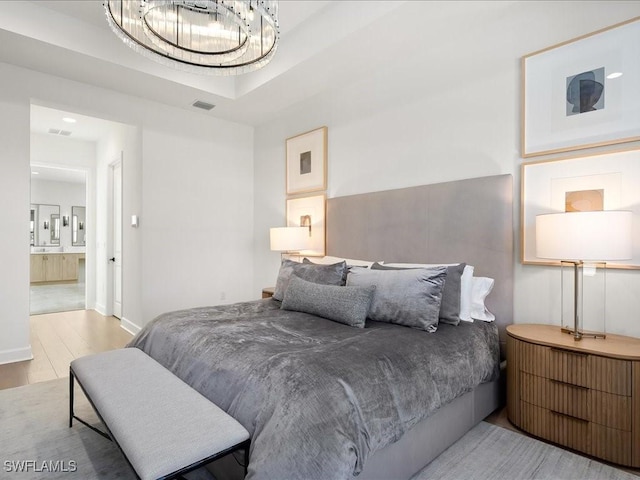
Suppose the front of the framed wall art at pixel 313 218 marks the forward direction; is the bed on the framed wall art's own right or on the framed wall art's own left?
on the framed wall art's own left

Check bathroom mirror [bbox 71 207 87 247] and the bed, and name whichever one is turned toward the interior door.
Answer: the bathroom mirror

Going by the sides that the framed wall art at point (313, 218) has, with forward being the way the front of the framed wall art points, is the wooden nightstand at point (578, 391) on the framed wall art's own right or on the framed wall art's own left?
on the framed wall art's own left

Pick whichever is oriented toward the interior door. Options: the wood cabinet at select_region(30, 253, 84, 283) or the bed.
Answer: the wood cabinet

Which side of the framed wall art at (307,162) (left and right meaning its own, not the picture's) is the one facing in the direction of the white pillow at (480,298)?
left

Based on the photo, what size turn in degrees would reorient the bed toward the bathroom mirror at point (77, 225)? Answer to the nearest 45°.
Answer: approximately 90° to its right

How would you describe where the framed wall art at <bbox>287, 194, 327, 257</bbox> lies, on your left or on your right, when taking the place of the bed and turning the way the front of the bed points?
on your right

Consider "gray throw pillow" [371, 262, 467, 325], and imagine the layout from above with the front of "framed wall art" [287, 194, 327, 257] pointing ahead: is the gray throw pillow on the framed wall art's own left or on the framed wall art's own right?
on the framed wall art's own left

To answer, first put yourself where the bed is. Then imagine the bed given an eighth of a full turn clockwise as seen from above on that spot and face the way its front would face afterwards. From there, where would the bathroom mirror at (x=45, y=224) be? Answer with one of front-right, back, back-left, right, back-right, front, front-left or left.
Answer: front-right

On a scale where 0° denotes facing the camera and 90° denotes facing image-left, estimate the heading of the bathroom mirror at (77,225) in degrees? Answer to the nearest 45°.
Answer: approximately 0°

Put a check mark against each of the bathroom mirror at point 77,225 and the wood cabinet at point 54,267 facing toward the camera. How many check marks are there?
2

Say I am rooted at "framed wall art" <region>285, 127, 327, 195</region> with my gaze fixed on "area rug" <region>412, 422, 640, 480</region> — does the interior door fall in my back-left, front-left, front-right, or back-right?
back-right
